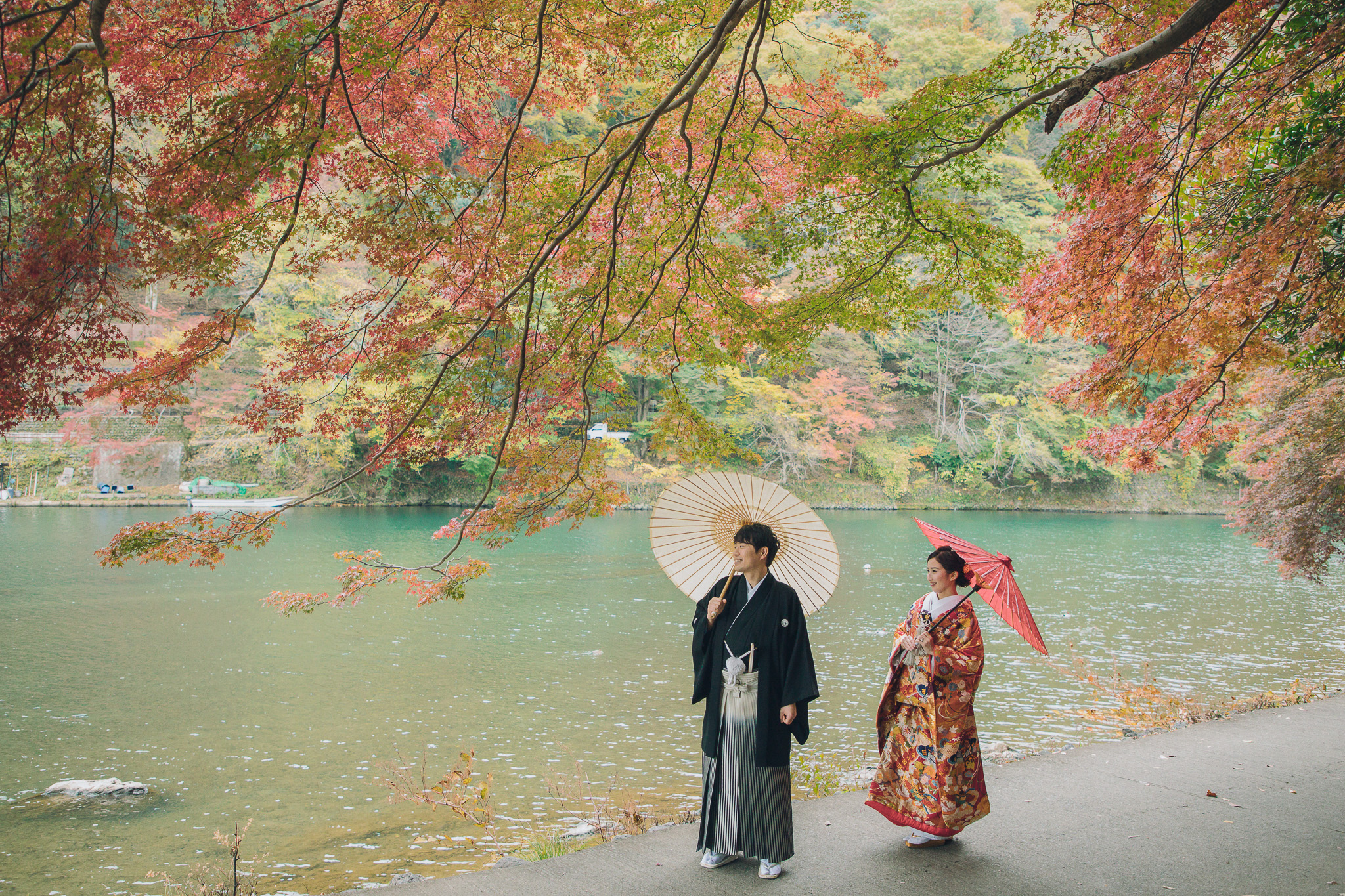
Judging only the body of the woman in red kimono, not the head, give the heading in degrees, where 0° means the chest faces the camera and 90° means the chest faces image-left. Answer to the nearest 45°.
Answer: approximately 45°

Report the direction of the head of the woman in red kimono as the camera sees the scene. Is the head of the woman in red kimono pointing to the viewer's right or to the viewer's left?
to the viewer's left

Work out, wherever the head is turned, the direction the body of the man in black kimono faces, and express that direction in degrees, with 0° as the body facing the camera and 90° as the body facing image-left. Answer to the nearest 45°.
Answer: approximately 45°

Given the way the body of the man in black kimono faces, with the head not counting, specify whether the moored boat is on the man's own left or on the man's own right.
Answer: on the man's own right

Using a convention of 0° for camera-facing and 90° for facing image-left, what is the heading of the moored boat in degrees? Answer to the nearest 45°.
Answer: approximately 270°

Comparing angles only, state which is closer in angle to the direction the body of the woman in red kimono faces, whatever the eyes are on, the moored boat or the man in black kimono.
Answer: the man in black kimono
